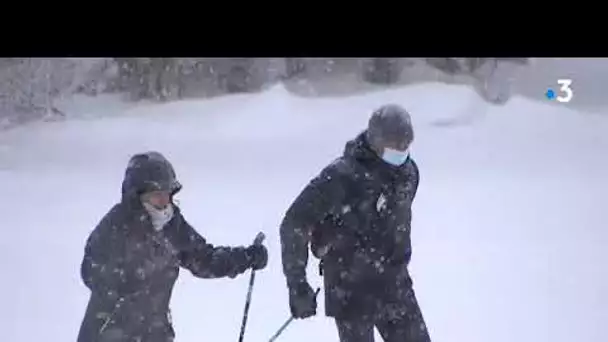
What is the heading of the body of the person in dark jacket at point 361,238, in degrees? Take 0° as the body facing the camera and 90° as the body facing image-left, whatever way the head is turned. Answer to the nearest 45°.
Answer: approximately 315°

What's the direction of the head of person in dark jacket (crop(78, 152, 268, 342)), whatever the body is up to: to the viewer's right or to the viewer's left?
to the viewer's right

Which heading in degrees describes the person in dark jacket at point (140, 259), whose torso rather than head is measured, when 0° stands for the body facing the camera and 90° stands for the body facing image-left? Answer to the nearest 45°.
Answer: approximately 315°

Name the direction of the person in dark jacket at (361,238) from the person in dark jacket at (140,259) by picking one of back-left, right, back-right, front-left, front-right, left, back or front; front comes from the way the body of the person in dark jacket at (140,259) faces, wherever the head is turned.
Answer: front-left

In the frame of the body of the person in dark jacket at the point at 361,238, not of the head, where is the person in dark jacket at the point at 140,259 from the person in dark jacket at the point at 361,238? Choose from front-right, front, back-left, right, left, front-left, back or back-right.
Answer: back-right
